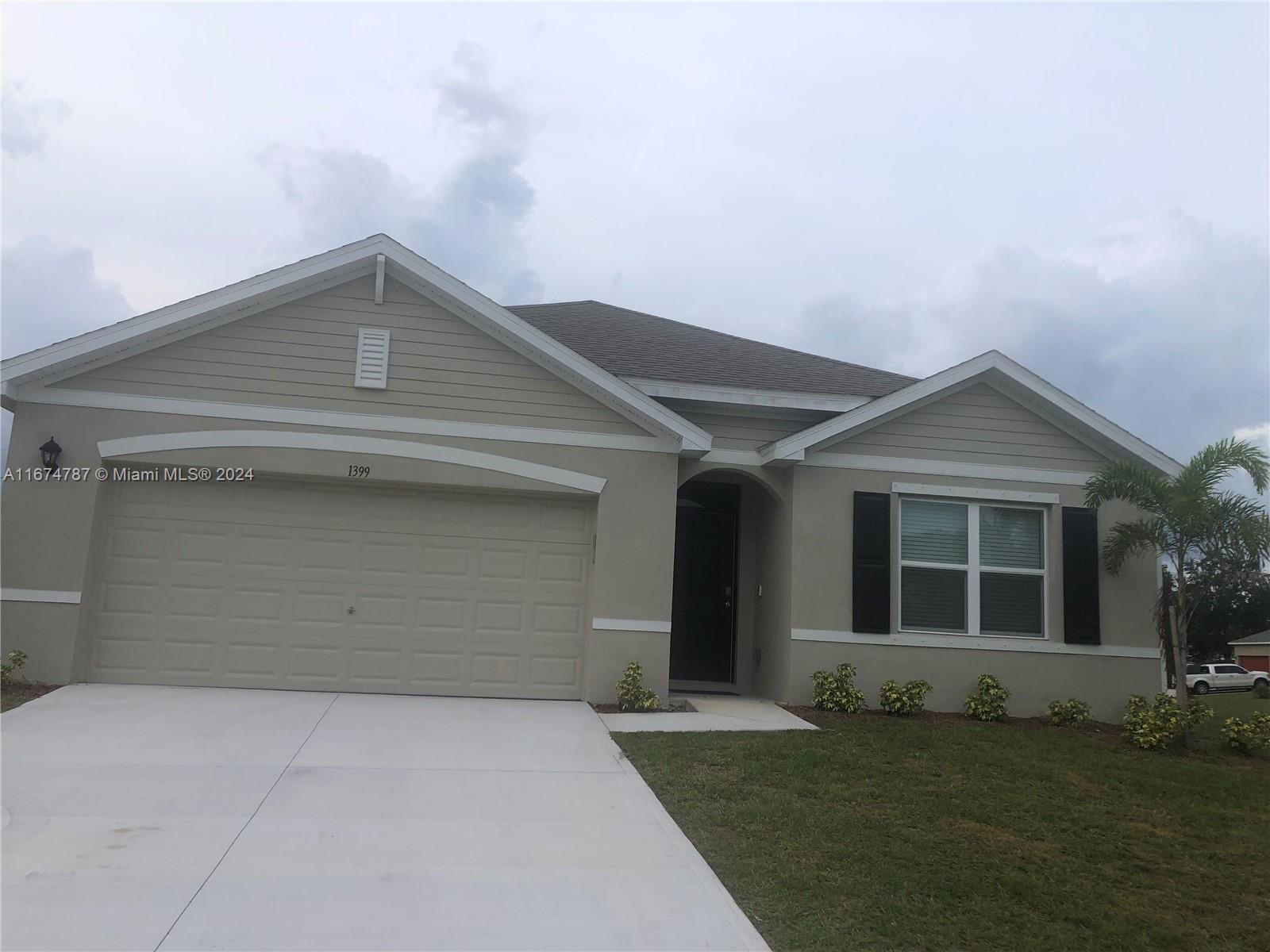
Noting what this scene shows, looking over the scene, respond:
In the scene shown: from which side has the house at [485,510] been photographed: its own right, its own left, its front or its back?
front

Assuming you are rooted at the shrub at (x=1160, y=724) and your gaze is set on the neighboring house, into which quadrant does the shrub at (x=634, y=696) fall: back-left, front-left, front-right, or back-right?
back-left

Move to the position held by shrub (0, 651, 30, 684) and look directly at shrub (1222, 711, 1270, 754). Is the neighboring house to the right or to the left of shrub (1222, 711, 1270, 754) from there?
left

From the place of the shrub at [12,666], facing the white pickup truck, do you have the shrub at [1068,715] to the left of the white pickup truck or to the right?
right

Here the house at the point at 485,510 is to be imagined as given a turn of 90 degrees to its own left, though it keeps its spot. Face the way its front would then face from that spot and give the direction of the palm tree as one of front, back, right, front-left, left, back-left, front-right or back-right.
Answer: front

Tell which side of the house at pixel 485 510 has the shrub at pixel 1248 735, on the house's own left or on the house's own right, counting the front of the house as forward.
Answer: on the house's own left

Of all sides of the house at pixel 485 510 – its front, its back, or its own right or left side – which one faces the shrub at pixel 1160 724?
left

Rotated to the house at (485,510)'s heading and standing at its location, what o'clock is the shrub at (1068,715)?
The shrub is roughly at 9 o'clock from the house.

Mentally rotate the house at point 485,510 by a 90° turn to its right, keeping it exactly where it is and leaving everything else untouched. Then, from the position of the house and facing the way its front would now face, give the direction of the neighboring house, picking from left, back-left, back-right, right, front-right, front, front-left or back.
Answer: back-right
